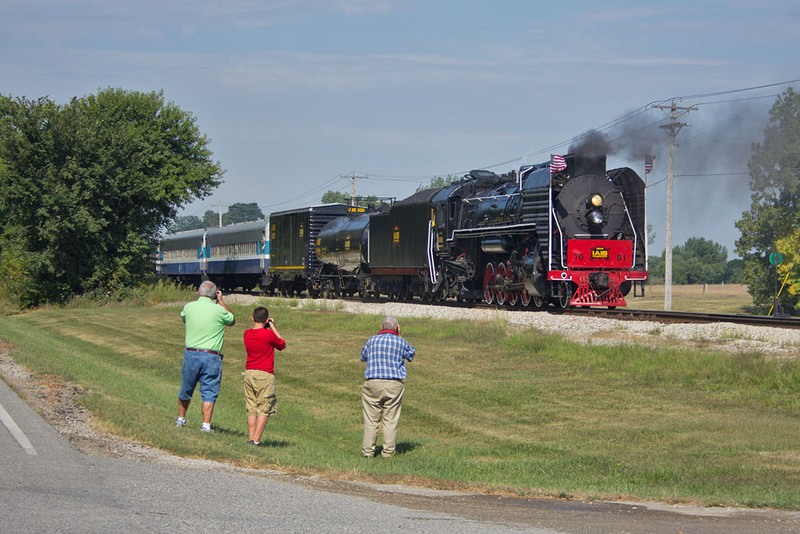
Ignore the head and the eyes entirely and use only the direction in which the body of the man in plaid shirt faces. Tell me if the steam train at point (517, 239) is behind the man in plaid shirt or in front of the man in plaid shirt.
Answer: in front

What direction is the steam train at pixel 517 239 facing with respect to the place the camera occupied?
facing the viewer and to the right of the viewer

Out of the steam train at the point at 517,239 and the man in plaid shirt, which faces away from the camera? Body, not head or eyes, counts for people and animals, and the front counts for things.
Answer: the man in plaid shirt

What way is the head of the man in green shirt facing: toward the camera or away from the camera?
away from the camera

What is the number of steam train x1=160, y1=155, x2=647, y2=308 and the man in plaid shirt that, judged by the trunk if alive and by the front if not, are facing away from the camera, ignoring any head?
1

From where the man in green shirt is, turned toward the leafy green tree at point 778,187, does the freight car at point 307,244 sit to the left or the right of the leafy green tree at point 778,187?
left

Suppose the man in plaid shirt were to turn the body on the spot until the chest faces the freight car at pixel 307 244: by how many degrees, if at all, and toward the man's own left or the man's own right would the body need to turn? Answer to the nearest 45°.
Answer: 0° — they already face it

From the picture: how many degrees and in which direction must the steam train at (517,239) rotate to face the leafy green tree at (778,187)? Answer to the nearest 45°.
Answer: approximately 90° to its left

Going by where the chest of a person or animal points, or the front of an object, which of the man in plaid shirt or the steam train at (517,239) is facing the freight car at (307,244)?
the man in plaid shirt

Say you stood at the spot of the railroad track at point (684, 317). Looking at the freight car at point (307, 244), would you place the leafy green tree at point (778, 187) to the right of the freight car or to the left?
right

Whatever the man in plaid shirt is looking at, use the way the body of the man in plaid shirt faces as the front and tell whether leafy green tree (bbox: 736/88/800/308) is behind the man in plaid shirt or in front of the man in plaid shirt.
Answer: in front

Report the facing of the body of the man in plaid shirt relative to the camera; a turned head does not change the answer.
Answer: away from the camera

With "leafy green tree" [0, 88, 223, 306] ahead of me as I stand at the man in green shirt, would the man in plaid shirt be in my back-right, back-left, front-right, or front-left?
back-right

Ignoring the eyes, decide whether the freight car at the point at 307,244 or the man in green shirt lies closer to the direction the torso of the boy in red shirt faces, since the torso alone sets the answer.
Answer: the freight car

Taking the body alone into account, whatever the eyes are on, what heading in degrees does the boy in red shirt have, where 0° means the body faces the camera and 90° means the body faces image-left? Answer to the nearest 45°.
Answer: approximately 225°

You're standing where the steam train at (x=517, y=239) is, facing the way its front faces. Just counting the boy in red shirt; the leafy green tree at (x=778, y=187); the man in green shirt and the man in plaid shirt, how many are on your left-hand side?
1
